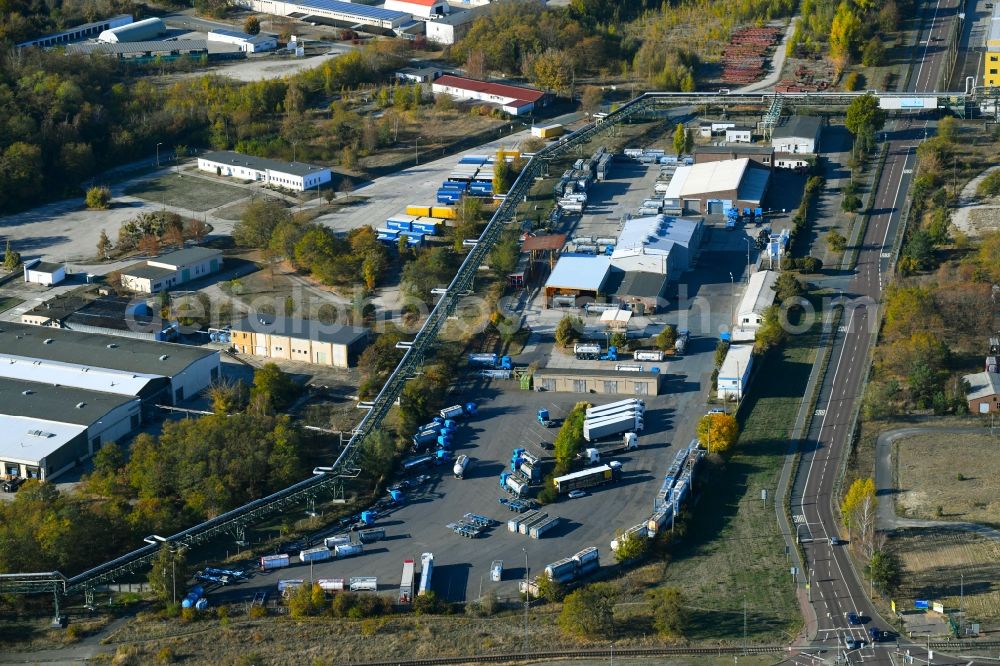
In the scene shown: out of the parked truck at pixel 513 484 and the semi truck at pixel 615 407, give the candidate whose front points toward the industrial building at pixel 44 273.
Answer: the parked truck

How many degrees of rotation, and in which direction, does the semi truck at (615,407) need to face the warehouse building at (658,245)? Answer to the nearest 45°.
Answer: approximately 90° to its left

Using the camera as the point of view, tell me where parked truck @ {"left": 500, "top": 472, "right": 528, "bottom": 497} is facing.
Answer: facing away from the viewer and to the left of the viewer

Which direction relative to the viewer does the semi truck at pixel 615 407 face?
to the viewer's right

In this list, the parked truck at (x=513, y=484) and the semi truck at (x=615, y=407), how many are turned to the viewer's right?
1

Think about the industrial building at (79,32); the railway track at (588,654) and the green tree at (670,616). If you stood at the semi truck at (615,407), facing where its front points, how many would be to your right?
2

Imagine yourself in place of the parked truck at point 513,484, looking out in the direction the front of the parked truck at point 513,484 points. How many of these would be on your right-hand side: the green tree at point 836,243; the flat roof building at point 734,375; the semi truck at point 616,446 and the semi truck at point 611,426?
4

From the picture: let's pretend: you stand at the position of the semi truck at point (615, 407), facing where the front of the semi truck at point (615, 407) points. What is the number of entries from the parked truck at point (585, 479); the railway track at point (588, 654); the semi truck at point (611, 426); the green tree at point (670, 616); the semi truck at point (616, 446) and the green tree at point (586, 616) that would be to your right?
6

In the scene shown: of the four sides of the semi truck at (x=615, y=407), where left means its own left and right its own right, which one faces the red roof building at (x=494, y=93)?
left

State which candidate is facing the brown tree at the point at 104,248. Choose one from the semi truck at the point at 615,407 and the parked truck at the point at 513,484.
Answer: the parked truck

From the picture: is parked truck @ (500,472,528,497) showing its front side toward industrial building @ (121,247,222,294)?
yes

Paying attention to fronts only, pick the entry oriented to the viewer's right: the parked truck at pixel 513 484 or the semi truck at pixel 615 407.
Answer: the semi truck
